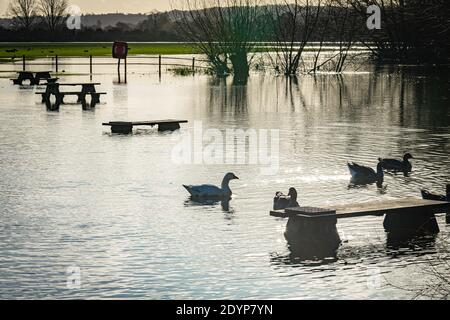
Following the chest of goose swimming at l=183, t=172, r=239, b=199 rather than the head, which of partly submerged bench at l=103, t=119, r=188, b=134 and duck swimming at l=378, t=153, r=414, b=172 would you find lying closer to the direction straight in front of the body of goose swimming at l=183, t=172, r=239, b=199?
the duck swimming

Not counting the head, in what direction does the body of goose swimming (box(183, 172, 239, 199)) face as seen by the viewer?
to the viewer's right

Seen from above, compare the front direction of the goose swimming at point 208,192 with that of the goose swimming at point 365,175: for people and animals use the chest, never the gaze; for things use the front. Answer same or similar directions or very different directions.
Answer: same or similar directions

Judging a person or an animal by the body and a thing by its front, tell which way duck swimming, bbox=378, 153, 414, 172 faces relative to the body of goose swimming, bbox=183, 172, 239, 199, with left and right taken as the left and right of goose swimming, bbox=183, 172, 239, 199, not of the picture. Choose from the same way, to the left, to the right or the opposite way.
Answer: the same way

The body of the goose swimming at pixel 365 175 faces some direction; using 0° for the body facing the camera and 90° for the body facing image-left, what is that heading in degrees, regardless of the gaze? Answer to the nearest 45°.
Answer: approximately 270°

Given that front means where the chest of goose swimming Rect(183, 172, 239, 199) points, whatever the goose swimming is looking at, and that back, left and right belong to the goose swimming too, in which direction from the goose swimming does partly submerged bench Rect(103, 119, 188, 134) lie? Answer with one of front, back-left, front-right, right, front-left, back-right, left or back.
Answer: left

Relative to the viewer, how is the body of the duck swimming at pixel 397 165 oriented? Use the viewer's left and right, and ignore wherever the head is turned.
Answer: facing to the right of the viewer

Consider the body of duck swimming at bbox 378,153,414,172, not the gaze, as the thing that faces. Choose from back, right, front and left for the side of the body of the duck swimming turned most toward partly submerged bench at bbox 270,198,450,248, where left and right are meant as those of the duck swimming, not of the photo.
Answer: right

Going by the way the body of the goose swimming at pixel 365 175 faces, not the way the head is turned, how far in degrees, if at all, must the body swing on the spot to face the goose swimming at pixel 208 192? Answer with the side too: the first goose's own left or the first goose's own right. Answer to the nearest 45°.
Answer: approximately 135° to the first goose's own right

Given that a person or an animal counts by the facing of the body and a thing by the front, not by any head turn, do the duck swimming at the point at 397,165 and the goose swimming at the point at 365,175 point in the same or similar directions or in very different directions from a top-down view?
same or similar directions
